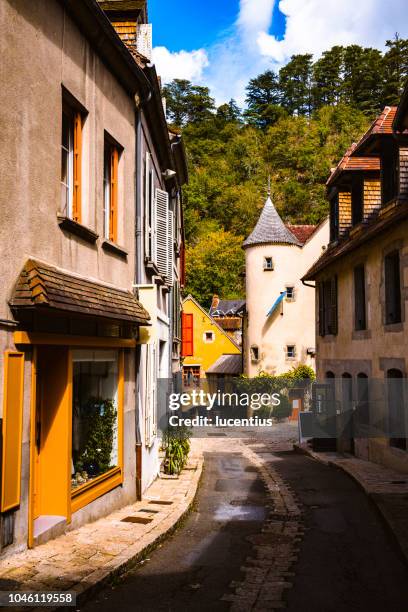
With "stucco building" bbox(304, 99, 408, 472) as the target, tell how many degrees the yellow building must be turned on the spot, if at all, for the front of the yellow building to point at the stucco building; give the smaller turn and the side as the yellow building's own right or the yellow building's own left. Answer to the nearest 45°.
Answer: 0° — it already faces it

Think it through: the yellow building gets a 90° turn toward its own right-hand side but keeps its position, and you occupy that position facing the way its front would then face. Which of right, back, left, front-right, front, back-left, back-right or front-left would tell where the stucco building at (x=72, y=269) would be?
left

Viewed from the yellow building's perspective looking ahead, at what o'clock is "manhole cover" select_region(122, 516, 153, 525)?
The manhole cover is roughly at 12 o'clock from the yellow building.

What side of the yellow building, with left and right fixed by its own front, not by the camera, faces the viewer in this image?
front
